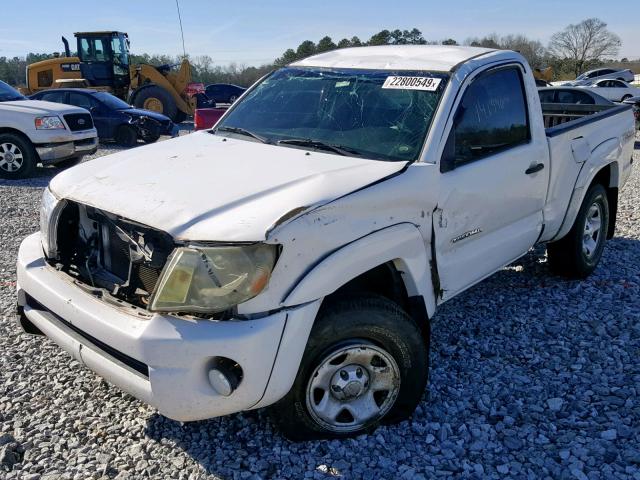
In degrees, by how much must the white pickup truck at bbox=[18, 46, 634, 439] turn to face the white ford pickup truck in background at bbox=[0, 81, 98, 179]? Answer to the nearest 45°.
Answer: approximately 90° to its right

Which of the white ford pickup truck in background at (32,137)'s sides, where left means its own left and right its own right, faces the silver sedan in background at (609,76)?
left

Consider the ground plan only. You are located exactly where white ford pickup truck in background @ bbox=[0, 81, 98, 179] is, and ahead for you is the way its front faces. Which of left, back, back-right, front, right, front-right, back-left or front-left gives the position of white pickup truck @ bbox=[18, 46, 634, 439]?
front-right

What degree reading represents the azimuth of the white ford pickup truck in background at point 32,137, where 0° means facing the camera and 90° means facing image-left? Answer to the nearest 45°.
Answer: approximately 315°

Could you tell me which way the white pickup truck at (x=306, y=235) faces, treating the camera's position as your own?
facing the viewer and to the left of the viewer

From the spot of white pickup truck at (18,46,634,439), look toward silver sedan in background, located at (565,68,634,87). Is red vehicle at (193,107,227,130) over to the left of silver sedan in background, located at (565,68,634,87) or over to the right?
left

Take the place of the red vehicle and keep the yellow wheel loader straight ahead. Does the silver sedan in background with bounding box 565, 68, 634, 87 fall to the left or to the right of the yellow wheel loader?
right

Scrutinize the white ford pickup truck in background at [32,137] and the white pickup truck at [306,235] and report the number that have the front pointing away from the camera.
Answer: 0

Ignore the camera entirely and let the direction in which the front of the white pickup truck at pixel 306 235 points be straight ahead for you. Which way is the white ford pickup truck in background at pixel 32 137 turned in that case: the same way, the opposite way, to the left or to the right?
to the left

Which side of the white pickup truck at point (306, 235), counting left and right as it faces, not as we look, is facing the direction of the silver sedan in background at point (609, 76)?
back

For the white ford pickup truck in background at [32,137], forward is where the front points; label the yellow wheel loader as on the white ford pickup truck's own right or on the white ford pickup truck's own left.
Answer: on the white ford pickup truck's own left
